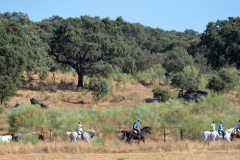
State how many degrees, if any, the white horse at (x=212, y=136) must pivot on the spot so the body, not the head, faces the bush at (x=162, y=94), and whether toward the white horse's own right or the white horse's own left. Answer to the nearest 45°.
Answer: approximately 90° to the white horse's own left

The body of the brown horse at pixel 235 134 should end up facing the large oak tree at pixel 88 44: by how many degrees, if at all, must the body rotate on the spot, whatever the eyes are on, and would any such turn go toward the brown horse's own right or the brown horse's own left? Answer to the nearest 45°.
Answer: approximately 135° to the brown horse's own left

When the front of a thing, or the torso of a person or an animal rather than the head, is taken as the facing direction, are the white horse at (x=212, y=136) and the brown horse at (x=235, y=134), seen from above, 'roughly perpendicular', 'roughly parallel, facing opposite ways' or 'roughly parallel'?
roughly parallel

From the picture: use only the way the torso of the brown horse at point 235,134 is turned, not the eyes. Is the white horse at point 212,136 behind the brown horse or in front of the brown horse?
behind

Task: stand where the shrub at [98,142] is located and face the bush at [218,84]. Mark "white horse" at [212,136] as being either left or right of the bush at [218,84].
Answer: right

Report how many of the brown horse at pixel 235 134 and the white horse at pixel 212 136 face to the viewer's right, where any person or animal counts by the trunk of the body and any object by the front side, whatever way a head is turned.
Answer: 2

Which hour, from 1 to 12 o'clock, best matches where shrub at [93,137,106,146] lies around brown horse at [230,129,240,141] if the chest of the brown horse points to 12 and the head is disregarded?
The shrub is roughly at 5 o'clock from the brown horse.

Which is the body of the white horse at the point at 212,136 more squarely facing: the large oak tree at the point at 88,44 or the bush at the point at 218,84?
the bush

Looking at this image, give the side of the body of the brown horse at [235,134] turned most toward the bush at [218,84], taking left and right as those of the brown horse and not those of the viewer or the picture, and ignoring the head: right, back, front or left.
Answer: left

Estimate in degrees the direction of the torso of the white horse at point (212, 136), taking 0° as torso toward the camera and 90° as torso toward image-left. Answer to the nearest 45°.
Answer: approximately 270°

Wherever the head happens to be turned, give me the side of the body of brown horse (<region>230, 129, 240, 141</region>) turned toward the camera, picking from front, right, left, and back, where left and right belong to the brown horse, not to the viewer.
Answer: right

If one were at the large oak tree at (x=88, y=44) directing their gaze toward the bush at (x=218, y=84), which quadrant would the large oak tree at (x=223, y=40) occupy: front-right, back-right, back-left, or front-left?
front-left

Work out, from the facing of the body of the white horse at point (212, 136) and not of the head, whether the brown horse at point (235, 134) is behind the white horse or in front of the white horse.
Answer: in front

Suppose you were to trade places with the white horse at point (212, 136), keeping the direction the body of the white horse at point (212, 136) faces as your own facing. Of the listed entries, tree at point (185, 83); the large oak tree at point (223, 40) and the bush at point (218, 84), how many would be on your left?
3

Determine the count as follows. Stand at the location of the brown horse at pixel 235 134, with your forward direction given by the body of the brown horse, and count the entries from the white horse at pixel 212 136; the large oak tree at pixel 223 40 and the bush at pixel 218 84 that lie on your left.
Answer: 2
